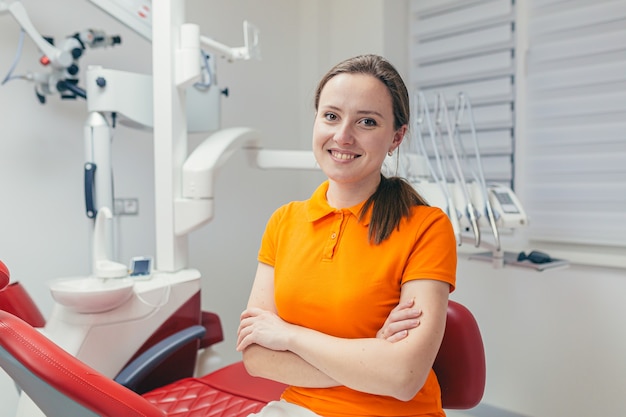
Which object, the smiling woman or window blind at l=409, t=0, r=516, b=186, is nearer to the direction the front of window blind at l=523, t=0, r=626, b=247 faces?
the smiling woman

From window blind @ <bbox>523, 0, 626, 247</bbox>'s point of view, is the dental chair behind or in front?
in front

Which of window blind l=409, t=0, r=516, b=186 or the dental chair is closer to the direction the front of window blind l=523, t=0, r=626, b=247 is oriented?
the dental chair

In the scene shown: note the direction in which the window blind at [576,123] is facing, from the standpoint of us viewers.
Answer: facing the viewer and to the left of the viewer

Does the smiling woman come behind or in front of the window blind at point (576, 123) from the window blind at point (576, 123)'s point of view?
in front

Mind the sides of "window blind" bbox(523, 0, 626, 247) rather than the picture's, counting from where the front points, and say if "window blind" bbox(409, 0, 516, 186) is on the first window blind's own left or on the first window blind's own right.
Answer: on the first window blind's own right
